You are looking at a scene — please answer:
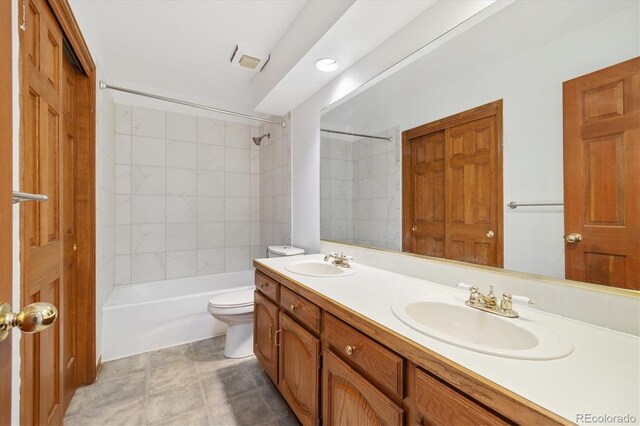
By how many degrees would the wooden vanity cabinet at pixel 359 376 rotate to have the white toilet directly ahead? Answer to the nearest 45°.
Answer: approximately 90° to its right

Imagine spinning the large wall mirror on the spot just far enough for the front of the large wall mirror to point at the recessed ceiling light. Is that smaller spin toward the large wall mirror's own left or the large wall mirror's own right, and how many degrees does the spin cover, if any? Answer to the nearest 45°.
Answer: approximately 45° to the large wall mirror's own right

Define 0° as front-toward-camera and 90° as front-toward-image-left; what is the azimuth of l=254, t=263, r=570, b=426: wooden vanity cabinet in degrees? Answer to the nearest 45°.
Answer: approximately 45°

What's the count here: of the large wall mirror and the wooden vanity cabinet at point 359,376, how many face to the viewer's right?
0

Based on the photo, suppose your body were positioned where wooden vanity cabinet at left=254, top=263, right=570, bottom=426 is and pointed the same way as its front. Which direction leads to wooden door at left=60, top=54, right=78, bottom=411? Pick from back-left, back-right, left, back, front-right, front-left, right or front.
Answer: front-right

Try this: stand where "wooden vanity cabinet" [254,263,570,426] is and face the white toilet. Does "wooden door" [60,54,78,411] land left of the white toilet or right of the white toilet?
left

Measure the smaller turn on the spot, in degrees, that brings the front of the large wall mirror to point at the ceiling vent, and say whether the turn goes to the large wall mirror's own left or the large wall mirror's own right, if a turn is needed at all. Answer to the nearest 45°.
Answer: approximately 45° to the large wall mirror's own right

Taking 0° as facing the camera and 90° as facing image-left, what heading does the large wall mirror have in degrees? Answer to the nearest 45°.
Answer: approximately 45°
